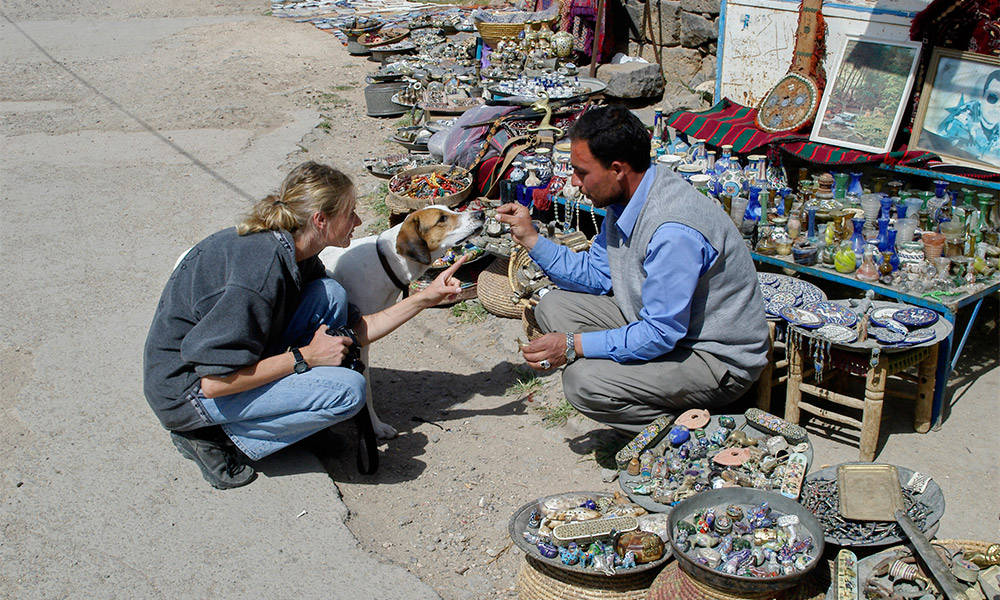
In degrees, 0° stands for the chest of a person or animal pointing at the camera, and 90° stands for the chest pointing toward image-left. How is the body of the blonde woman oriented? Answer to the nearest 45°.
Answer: approximately 270°

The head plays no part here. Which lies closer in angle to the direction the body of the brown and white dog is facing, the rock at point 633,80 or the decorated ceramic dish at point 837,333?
the decorated ceramic dish

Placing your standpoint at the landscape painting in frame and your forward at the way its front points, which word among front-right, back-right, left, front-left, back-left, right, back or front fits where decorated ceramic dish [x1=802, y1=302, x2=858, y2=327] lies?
front-left

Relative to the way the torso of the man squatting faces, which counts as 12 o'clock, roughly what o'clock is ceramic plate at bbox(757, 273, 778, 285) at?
The ceramic plate is roughly at 4 o'clock from the man squatting.

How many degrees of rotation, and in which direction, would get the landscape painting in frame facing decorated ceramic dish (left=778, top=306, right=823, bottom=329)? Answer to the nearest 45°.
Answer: approximately 45° to its left

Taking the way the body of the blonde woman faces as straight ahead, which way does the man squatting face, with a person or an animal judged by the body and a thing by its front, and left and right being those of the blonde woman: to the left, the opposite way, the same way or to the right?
the opposite way

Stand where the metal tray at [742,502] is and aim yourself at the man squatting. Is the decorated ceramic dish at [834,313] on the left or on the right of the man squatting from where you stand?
right

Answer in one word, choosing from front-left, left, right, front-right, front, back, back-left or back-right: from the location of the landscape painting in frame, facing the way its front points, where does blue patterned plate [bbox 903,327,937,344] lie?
front-left

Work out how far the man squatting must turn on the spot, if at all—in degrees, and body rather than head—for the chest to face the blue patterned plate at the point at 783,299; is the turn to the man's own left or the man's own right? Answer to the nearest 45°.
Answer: approximately 135° to the man's own right

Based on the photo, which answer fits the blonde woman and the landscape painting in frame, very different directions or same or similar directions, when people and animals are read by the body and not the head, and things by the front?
very different directions

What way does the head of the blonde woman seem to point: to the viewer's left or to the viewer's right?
to the viewer's right

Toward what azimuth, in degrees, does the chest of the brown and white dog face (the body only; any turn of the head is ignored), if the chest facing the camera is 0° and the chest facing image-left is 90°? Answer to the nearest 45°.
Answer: approximately 270°

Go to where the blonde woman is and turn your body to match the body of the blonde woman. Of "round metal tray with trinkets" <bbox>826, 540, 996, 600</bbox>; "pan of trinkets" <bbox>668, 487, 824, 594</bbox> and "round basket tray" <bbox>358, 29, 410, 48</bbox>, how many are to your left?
1

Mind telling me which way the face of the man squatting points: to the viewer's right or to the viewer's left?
to the viewer's left
